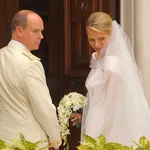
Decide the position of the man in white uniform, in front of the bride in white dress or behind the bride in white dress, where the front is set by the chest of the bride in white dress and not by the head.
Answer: in front

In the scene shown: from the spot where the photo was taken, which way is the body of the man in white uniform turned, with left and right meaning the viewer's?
facing away from the viewer and to the right of the viewer

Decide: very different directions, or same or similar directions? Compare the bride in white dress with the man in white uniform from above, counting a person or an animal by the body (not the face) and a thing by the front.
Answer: very different directions

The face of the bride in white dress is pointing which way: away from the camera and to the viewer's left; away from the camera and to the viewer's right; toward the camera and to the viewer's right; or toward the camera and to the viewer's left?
toward the camera and to the viewer's left

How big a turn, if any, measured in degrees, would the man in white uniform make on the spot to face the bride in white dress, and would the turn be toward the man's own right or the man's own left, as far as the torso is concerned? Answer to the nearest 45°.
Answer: approximately 45° to the man's own right

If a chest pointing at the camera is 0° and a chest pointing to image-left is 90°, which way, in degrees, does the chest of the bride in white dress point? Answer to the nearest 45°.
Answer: approximately 45°
